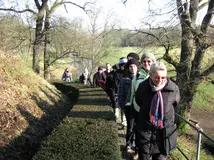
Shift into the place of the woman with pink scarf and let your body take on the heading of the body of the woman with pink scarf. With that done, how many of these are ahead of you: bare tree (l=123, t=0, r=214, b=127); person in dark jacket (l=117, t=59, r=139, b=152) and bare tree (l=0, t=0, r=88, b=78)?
0

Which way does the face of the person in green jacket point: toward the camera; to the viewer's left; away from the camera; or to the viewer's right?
toward the camera

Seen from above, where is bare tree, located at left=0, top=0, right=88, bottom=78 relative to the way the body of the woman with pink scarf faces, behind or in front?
behind

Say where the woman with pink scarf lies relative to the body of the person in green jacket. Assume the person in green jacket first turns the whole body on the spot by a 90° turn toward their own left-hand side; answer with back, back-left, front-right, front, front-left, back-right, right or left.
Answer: right

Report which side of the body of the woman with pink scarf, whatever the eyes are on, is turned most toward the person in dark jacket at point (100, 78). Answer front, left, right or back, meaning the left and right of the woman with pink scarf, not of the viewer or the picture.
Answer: back

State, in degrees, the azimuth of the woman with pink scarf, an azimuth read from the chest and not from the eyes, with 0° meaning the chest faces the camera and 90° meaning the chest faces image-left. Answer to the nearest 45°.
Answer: approximately 0°

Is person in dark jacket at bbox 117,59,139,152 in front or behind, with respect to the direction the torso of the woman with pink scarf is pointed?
behind

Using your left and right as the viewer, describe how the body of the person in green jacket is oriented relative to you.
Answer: facing the viewer

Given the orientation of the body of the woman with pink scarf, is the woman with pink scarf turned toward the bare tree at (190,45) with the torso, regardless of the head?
no

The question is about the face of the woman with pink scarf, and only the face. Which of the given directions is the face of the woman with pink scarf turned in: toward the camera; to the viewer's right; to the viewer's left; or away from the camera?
toward the camera
